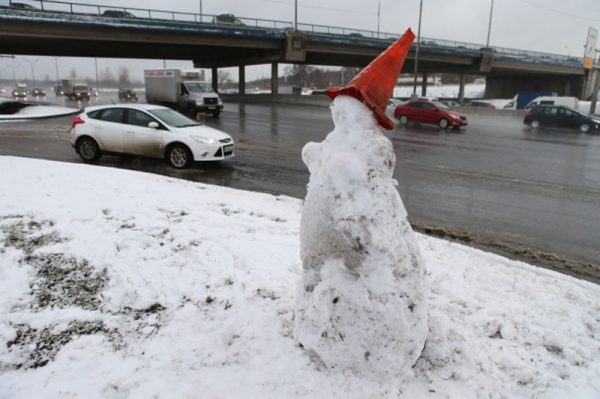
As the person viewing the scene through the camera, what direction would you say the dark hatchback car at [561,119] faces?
facing to the right of the viewer

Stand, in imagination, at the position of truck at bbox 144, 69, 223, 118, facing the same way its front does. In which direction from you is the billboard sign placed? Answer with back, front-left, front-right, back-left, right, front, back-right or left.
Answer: front-left

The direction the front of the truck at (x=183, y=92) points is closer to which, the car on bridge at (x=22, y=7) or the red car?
the red car

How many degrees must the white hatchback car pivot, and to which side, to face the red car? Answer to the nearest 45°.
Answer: approximately 90° to its left

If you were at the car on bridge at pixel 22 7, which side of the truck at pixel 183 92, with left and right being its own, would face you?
back

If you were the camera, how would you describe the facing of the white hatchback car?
facing the viewer and to the right of the viewer

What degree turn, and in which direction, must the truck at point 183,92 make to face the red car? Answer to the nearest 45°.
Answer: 0° — it already faces it
